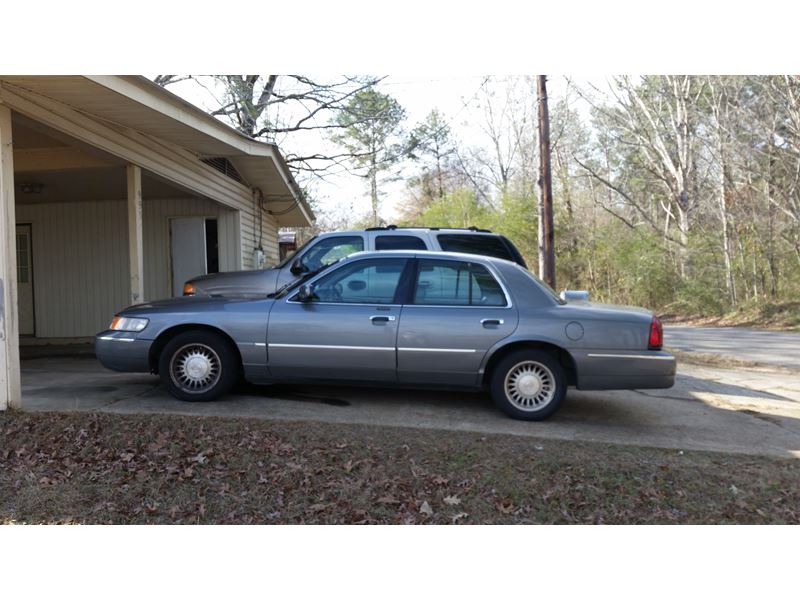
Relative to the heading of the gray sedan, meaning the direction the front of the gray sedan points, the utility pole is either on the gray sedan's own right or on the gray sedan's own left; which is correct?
on the gray sedan's own right

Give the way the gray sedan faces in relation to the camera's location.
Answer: facing to the left of the viewer

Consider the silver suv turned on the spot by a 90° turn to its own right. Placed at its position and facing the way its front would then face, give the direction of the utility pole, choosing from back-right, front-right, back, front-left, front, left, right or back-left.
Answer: front-right

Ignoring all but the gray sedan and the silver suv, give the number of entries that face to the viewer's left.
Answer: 2

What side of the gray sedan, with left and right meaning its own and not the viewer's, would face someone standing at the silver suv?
right

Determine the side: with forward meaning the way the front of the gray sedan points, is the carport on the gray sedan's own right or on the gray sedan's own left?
on the gray sedan's own right

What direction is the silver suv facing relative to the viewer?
to the viewer's left

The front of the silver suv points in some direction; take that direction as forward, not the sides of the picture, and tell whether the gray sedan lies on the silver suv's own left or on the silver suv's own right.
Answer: on the silver suv's own left
